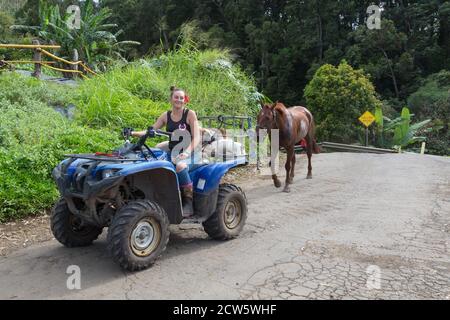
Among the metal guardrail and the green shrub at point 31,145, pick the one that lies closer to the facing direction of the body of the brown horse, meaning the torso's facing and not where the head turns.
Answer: the green shrub

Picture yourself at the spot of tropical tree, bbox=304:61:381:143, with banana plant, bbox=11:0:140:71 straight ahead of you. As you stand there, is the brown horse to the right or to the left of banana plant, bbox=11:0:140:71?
left

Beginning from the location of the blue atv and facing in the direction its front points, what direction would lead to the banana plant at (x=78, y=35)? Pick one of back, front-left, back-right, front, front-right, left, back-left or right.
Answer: back-right

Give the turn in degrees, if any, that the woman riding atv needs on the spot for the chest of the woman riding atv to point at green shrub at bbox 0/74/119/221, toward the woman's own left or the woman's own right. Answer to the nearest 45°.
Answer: approximately 90° to the woman's own right

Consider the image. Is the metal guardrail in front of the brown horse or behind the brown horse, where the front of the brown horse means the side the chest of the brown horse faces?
behind

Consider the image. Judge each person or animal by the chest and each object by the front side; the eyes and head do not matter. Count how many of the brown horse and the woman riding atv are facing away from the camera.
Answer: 0

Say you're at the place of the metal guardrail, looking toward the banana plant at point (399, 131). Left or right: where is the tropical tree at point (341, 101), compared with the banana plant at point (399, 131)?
left

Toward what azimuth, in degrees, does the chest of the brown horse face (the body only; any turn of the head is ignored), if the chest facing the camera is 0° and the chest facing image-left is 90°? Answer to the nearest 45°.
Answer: approximately 45°

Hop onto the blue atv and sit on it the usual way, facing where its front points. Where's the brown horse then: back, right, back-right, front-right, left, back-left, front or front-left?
back
